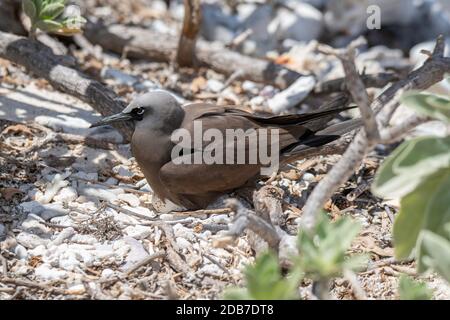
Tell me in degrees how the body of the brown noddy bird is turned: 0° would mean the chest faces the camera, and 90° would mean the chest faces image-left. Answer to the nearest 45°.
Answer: approximately 90°

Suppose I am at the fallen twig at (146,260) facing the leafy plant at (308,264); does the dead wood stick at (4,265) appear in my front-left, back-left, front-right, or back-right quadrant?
back-right

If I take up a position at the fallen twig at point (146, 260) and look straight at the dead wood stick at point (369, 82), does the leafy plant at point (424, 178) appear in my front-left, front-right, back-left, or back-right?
front-right

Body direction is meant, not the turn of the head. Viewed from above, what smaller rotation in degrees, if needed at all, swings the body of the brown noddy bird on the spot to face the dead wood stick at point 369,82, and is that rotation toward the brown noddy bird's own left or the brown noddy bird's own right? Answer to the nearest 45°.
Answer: approximately 135° to the brown noddy bird's own right
